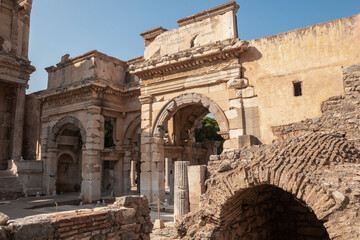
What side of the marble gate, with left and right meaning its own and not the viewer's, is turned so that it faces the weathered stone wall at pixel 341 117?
left

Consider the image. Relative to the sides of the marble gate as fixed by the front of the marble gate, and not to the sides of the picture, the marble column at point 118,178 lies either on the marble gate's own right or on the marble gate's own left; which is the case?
on the marble gate's own right

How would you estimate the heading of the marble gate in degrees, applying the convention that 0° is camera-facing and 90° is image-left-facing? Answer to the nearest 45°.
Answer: approximately 45°

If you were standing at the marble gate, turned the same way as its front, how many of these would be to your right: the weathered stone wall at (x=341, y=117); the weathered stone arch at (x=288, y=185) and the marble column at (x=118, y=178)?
1

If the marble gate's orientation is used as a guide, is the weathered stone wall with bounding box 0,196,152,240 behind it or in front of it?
in front

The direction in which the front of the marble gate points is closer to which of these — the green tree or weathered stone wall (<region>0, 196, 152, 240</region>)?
the weathered stone wall
